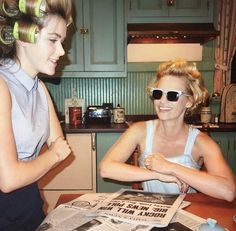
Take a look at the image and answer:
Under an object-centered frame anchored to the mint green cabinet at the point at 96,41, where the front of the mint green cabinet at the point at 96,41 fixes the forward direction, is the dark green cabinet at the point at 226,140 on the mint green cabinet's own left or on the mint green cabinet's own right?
on the mint green cabinet's own left

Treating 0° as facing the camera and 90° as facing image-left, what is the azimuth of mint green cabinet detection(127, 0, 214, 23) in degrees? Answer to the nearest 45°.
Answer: approximately 0°

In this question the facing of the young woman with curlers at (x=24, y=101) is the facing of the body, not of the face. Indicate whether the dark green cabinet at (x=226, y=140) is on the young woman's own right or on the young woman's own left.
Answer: on the young woman's own left

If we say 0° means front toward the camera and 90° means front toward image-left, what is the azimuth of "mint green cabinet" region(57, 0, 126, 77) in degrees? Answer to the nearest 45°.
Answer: approximately 0°

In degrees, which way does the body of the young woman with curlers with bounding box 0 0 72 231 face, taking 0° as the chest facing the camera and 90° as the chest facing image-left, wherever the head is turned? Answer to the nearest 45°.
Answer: approximately 315°

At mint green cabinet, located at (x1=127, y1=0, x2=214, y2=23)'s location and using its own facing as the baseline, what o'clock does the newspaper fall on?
The newspaper is roughly at 12 o'clock from the mint green cabinet.

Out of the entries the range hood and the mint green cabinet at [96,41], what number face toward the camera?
2
